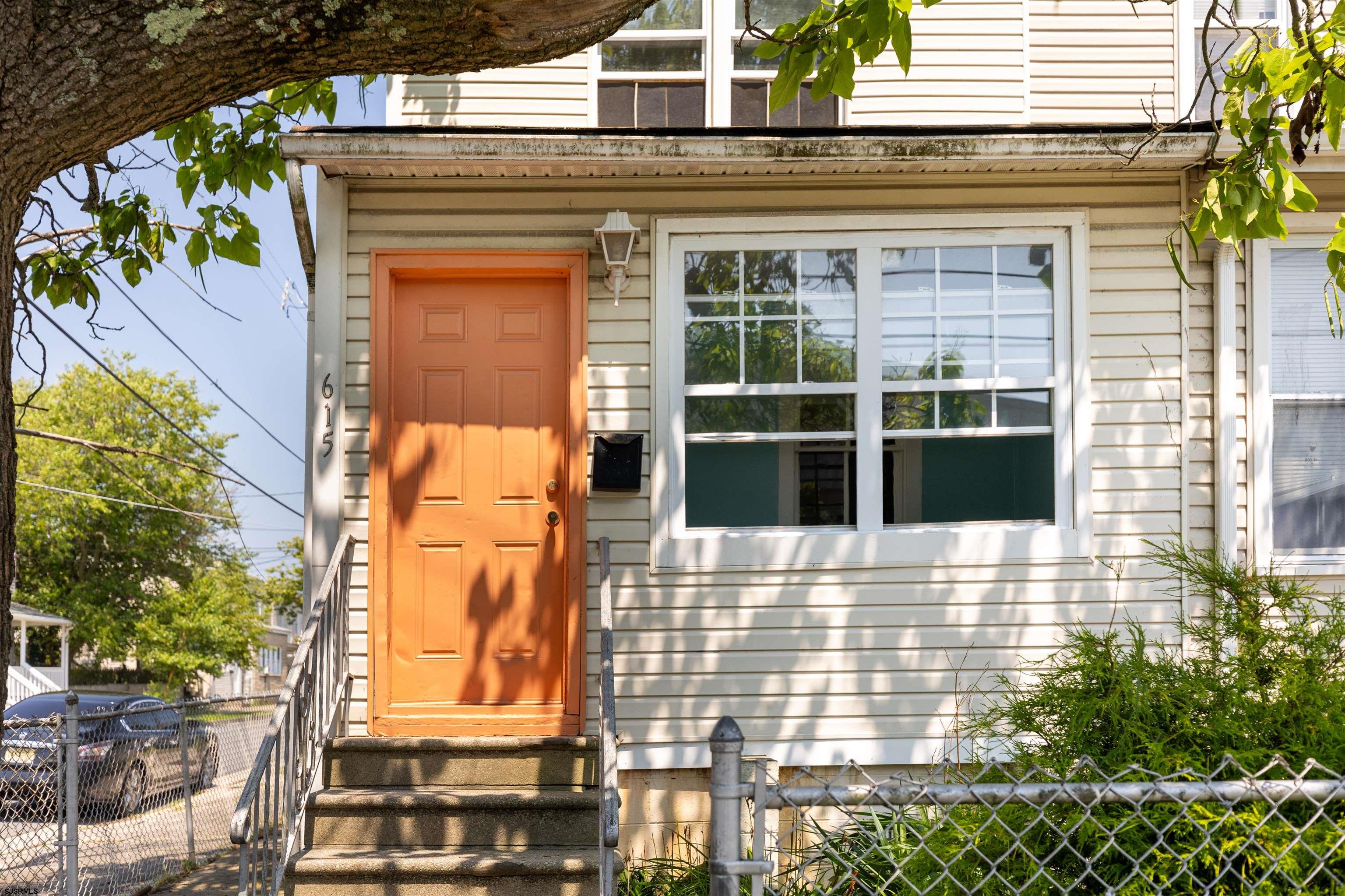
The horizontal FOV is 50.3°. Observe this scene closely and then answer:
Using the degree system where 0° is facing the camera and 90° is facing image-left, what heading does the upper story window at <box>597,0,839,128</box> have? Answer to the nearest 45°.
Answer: approximately 0°

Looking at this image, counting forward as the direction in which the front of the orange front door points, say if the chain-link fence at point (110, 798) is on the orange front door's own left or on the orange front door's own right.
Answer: on the orange front door's own right

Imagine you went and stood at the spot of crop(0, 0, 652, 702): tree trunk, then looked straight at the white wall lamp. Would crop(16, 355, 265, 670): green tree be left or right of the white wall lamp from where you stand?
left

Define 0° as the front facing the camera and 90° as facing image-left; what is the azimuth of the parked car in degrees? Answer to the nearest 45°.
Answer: approximately 225°

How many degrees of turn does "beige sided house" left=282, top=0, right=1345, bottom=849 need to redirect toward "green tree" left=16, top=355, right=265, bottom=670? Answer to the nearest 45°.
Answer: approximately 135° to its right
